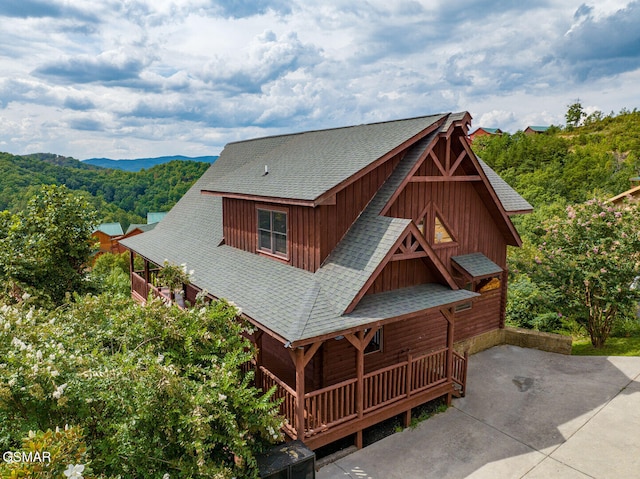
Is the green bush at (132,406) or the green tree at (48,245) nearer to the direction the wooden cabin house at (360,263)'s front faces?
the green bush

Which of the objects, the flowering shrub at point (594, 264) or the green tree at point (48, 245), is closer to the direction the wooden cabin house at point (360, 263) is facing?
the flowering shrub

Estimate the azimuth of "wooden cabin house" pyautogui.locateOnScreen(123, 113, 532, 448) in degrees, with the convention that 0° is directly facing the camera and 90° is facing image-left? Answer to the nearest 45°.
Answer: approximately 315°

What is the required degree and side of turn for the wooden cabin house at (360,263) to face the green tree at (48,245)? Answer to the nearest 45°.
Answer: approximately 135° to its right

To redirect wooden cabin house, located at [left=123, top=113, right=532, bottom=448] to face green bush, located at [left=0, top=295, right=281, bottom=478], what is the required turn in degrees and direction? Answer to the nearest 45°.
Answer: approximately 90° to its right

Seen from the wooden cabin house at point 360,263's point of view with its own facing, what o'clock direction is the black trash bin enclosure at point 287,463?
The black trash bin enclosure is roughly at 2 o'clock from the wooden cabin house.

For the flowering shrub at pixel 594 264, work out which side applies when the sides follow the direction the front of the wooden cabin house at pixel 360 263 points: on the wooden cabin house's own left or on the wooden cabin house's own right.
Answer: on the wooden cabin house's own left
